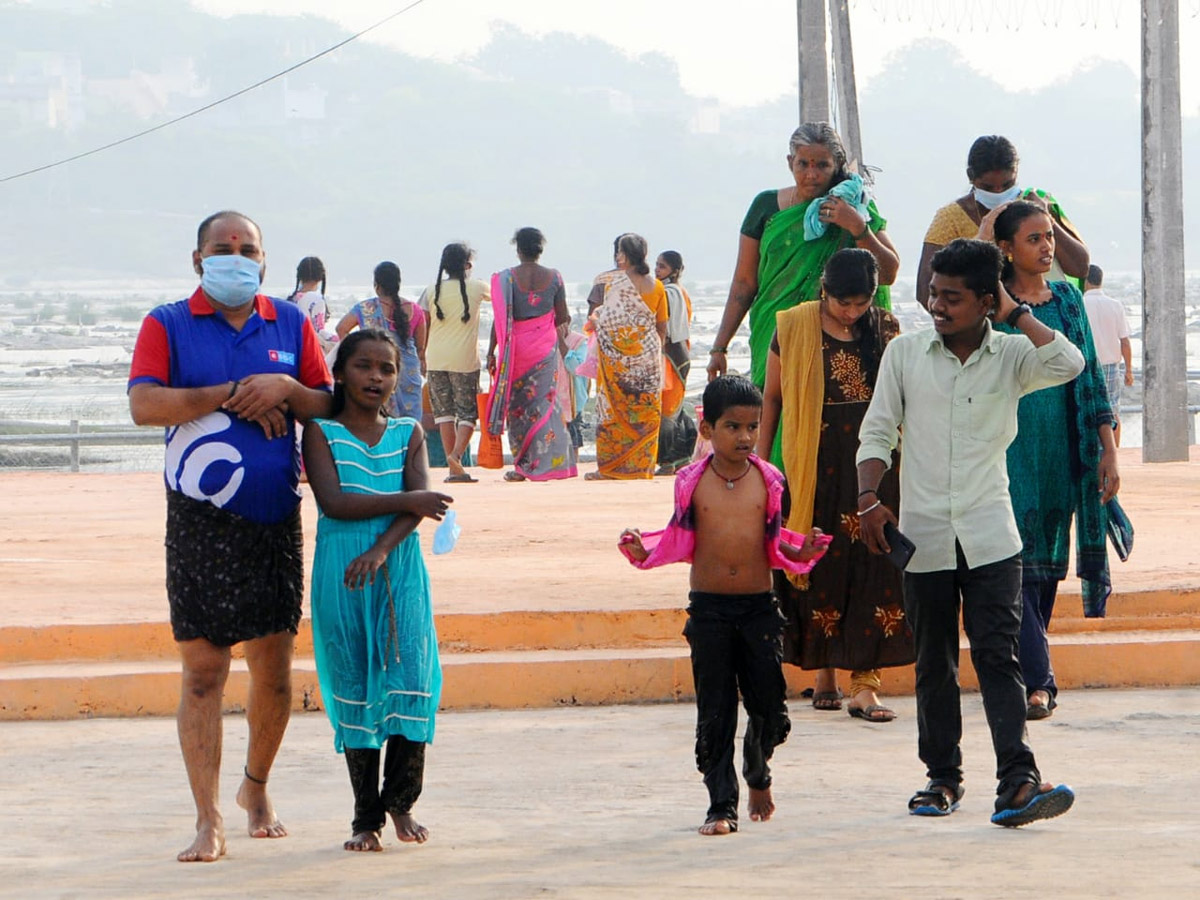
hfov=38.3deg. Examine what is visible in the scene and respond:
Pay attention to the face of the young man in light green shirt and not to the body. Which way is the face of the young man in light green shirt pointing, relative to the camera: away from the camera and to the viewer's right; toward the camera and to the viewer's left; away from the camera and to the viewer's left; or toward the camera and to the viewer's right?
toward the camera and to the viewer's left

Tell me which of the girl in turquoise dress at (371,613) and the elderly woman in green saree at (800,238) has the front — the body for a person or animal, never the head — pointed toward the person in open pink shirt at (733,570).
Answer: the elderly woman in green saree

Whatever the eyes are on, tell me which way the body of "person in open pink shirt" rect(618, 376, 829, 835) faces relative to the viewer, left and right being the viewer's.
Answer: facing the viewer

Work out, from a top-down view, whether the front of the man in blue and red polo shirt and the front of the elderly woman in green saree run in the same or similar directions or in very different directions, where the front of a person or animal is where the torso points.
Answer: same or similar directions

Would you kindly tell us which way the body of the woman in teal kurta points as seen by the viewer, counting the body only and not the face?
toward the camera

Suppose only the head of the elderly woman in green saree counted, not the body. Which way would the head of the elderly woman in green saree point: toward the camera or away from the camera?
toward the camera

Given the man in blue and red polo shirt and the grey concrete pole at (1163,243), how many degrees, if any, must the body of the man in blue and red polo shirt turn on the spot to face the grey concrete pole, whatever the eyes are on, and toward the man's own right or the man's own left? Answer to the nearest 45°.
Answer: approximately 135° to the man's own left

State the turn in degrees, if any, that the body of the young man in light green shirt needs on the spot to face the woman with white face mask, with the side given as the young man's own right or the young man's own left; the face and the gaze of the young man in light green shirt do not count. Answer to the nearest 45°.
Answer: approximately 180°

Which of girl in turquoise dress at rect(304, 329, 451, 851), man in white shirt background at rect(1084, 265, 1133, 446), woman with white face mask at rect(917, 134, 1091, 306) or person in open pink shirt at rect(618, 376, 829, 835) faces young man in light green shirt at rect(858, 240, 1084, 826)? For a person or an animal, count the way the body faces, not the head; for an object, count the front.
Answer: the woman with white face mask

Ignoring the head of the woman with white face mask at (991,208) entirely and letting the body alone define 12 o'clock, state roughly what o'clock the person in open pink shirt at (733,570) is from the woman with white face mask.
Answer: The person in open pink shirt is roughly at 1 o'clock from the woman with white face mask.

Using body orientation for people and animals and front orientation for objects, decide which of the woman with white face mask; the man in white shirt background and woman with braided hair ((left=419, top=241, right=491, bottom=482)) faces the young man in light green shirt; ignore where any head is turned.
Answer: the woman with white face mask

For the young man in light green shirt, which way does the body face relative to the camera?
toward the camera

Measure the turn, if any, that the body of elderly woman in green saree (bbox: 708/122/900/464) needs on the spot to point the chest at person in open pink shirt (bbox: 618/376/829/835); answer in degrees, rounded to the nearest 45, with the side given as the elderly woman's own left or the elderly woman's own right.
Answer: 0° — they already face them

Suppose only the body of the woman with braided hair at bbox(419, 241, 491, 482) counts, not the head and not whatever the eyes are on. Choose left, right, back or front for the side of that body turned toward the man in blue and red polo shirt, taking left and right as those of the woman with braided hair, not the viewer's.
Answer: back

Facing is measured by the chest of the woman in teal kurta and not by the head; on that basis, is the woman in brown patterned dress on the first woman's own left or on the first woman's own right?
on the first woman's own right
